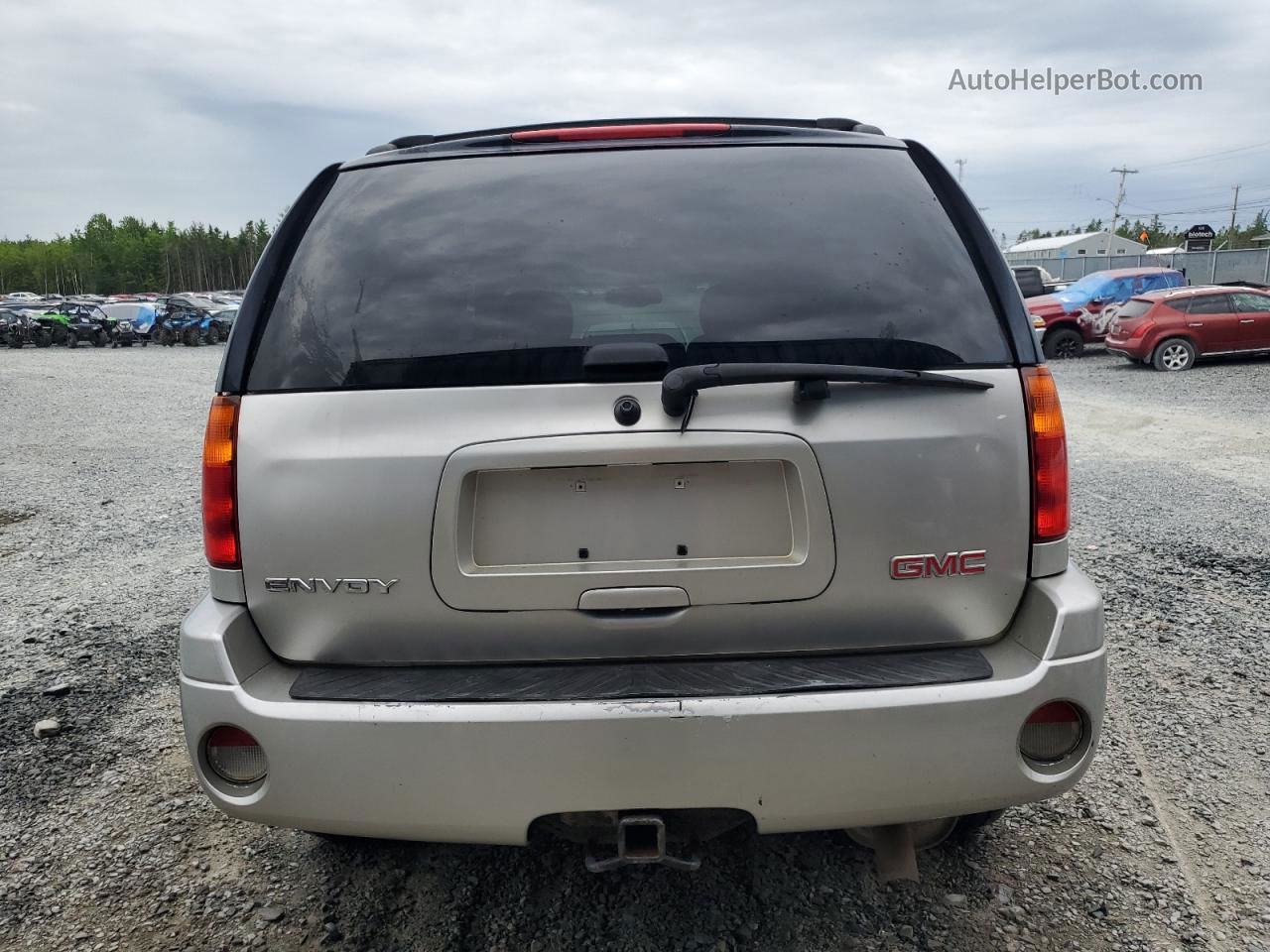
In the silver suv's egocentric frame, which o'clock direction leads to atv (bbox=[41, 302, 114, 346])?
The atv is roughly at 11 o'clock from the silver suv.

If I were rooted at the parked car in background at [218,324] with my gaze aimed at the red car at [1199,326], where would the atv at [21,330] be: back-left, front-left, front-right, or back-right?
back-right

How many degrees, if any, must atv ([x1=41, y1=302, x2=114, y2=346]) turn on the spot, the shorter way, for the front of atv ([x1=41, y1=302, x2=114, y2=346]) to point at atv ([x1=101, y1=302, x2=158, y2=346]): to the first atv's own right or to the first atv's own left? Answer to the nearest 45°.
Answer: approximately 45° to the first atv's own left

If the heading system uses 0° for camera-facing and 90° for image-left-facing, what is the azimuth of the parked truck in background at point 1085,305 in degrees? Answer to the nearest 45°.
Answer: approximately 45°

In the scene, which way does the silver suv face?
away from the camera

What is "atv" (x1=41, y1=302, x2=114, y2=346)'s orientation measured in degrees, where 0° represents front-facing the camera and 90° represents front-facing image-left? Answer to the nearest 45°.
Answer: approximately 315°

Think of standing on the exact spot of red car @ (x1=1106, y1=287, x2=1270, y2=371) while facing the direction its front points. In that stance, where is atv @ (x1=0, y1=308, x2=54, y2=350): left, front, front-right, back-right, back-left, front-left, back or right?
back-left

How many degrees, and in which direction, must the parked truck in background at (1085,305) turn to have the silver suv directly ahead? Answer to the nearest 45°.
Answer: approximately 45° to its left

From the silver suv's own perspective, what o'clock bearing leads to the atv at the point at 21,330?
The atv is roughly at 11 o'clock from the silver suv.

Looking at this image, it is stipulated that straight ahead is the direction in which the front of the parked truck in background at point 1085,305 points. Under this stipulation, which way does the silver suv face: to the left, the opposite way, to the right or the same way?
to the right

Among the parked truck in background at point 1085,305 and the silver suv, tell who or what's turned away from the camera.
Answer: the silver suv

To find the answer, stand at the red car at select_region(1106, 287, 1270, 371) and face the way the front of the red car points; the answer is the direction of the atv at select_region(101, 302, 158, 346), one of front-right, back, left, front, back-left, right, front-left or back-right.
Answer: back-left
